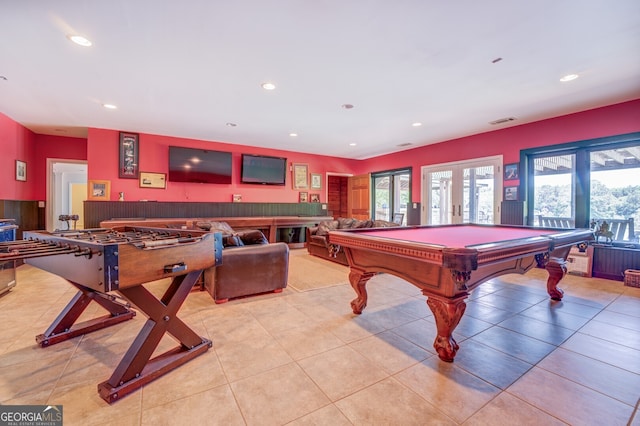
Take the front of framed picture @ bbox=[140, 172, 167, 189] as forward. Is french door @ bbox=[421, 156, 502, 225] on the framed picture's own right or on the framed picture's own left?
on the framed picture's own left

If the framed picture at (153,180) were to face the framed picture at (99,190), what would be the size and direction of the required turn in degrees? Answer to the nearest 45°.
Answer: approximately 90° to its right

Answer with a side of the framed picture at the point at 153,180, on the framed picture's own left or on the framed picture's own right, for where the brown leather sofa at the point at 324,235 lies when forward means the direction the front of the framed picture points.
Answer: on the framed picture's own left

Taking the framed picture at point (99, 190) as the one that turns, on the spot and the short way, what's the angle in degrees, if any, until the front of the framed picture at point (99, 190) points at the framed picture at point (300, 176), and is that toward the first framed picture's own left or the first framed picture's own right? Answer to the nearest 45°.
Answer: approximately 90° to the first framed picture's own left

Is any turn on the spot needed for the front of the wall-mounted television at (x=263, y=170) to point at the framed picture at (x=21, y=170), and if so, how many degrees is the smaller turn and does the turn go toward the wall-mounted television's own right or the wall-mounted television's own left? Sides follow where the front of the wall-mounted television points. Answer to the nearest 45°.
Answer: approximately 90° to the wall-mounted television's own right

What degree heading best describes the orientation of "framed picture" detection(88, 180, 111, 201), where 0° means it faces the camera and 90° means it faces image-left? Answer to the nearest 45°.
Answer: approximately 0°

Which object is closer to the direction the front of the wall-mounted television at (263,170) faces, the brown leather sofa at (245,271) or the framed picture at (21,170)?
the brown leather sofa

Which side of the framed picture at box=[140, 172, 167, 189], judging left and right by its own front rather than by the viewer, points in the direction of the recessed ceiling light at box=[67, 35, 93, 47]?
front

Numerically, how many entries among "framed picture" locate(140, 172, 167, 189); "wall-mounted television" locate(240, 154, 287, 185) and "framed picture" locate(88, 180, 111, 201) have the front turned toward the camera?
3

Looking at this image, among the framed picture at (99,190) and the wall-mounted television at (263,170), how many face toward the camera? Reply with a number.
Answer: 2

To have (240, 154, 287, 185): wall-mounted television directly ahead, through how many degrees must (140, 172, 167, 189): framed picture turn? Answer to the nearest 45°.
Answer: approximately 90° to its left

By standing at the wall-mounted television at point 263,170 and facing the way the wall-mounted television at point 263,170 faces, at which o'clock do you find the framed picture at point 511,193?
The framed picture is roughly at 10 o'clock from the wall-mounted television.

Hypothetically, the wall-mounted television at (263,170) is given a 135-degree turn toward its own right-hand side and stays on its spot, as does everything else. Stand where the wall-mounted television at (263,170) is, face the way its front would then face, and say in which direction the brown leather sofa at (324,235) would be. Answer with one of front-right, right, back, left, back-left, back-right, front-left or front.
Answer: back

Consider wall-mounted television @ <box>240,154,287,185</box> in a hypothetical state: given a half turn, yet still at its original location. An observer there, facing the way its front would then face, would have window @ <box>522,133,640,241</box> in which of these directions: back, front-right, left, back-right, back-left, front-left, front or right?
back-right

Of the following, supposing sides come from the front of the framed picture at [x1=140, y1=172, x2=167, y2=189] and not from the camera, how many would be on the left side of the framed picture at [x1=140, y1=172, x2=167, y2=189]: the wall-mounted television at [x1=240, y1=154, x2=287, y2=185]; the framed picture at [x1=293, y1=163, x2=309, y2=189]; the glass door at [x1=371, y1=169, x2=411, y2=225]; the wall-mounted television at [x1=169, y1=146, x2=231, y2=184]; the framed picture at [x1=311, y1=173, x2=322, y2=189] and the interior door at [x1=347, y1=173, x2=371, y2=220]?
6

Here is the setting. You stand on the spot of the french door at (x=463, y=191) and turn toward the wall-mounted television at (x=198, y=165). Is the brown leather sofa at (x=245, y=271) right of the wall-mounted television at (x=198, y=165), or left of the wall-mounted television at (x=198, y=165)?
left

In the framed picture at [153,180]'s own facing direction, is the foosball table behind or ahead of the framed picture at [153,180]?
ahead
